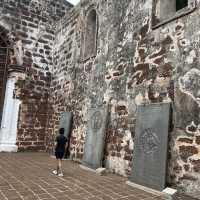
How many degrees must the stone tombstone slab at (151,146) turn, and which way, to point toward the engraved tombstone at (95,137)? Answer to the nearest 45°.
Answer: approximately 90° to its right

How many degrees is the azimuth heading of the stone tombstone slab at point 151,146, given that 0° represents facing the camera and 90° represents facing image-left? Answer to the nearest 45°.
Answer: approximately 45°

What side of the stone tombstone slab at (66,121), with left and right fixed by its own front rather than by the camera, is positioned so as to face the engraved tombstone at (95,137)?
left

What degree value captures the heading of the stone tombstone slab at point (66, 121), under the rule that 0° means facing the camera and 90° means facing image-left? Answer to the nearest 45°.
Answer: approximately 45°

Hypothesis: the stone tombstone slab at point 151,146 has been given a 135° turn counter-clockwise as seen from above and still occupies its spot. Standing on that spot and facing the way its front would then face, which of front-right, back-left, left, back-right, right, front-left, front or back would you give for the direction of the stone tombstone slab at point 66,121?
back-left
